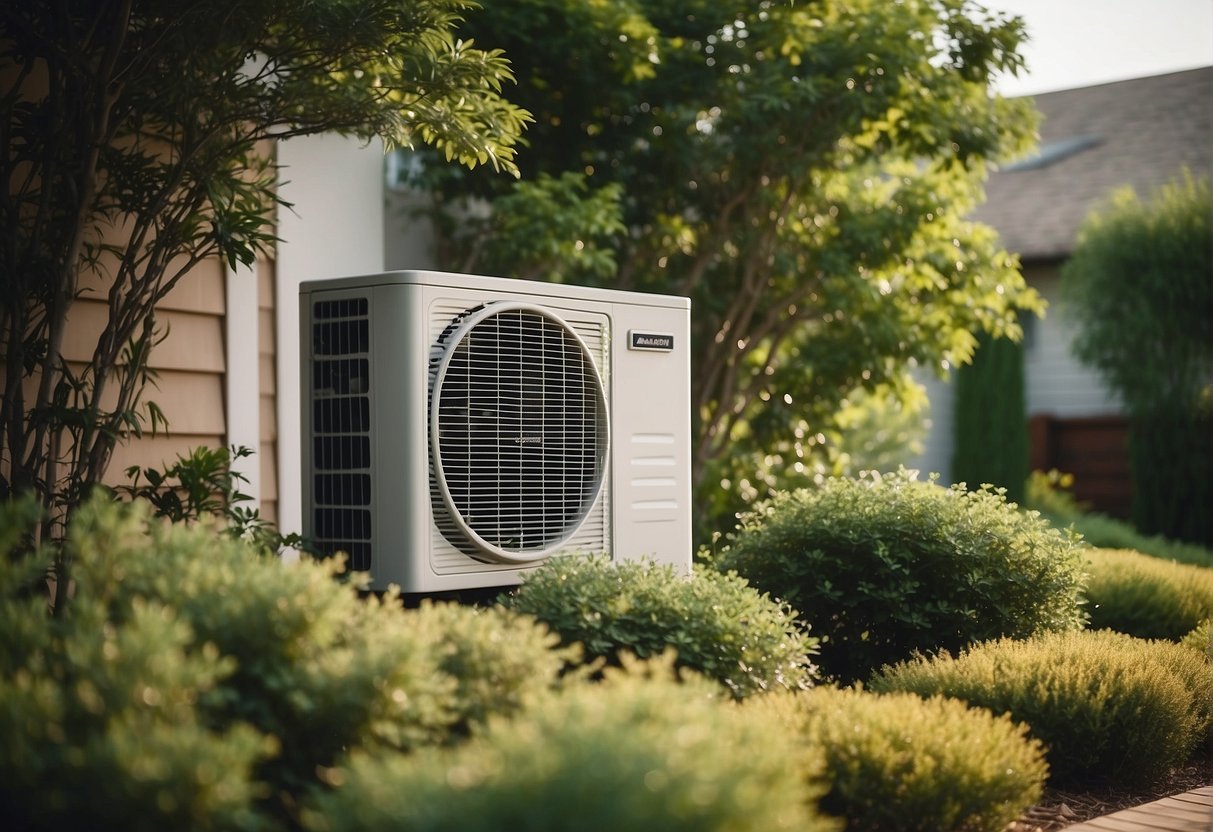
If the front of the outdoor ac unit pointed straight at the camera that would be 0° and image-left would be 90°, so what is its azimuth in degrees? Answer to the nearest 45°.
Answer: approximately 315°

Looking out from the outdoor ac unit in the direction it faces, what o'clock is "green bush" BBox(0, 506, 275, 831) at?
The green bush is roughly at 2 o'clock from the outdoor ac unit.

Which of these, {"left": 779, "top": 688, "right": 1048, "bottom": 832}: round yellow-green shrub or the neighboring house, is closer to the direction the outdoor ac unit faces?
the round yellow-green shrub

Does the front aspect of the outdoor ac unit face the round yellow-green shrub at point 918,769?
yes

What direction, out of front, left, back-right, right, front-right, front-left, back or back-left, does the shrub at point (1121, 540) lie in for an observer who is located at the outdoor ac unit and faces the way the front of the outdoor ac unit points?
left

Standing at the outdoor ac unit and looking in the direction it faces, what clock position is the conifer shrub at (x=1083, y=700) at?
The conifer shrub is roughly at 11 o'clock from the outdoor ac unit.

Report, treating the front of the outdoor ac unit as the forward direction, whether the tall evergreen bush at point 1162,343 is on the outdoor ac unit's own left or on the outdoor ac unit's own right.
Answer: on the outdoor ac unit's own left

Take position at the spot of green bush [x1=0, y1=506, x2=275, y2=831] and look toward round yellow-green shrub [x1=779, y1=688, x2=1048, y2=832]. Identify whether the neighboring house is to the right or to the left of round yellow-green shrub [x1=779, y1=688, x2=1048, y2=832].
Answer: left

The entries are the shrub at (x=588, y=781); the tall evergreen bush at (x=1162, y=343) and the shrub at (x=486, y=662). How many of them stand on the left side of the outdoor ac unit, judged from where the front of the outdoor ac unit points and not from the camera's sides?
1

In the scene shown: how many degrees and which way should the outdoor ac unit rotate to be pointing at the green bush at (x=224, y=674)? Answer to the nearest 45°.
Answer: approximately 45° to its right
